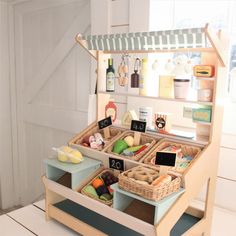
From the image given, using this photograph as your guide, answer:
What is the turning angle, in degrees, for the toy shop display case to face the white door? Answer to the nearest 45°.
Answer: approximately 90° to its right

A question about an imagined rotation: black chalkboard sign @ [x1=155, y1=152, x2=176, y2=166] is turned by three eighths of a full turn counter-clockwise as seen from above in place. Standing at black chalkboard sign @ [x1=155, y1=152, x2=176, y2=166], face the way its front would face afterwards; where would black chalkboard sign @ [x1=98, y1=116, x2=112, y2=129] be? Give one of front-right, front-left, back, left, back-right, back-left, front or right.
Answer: left

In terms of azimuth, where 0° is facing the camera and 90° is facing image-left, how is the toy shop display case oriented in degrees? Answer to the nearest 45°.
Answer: approximately 45°

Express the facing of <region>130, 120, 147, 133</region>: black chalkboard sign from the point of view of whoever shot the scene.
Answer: facing the viewer

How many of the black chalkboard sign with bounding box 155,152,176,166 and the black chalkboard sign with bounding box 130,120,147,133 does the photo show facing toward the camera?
2
